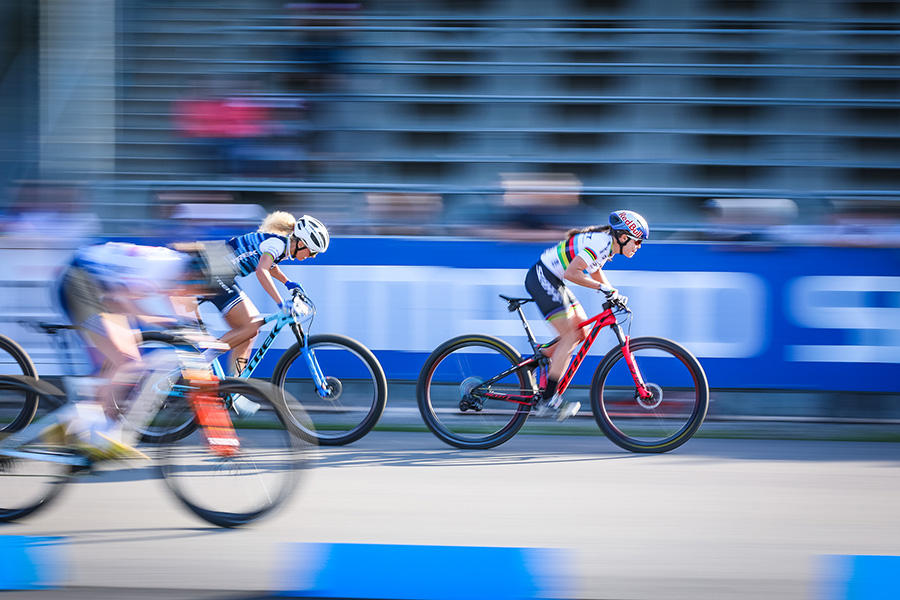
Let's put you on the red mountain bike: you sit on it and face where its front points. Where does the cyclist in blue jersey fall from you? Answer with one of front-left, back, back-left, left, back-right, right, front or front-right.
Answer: back

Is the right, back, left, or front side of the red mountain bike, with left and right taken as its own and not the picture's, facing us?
right

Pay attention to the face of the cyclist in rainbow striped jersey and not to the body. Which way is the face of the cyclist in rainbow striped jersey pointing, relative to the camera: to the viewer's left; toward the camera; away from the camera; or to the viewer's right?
to the viewer's right

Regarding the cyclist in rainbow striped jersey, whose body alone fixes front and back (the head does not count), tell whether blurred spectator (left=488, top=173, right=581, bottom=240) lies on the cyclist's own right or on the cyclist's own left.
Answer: on the cyclist's own left

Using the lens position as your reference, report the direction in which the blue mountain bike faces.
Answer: facing to the right of the viewer

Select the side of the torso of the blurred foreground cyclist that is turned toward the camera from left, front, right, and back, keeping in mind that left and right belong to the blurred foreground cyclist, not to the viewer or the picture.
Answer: right

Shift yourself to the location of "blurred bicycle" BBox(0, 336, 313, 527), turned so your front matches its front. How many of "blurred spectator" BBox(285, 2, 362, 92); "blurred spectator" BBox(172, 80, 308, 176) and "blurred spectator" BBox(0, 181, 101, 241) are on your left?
3

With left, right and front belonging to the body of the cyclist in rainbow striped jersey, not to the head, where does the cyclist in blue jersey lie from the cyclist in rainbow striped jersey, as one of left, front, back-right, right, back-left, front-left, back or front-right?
back

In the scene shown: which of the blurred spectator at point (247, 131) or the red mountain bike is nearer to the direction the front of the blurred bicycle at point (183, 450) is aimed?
the red mountain bike

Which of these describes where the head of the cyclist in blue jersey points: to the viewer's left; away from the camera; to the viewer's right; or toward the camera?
to the viewer's right

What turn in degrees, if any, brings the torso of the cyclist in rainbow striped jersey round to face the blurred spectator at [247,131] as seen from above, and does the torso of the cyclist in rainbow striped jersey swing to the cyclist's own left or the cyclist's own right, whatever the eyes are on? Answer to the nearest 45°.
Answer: approximately 135° to the cyclist's own left

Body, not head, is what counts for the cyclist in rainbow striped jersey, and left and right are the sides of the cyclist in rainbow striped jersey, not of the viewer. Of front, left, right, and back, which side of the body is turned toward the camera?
right

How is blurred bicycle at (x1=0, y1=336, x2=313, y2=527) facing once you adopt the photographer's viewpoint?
facing to the right of the viewer

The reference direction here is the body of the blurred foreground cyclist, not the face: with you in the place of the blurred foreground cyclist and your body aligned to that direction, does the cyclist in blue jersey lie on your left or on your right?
on your left
